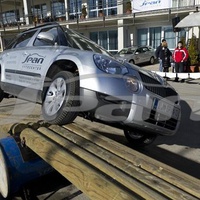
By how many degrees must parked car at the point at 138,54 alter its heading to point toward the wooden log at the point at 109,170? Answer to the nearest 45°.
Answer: approximately 45° to its left

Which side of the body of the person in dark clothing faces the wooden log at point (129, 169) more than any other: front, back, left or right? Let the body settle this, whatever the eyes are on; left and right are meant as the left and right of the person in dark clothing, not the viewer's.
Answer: front

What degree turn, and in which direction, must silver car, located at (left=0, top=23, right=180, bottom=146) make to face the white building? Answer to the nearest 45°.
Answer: approximately 135° to its left

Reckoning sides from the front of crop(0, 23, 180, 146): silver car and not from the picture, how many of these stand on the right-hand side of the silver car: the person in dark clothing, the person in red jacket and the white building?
0

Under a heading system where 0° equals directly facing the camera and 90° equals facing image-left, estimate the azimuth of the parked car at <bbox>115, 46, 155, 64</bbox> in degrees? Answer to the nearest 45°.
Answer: approximately 45°

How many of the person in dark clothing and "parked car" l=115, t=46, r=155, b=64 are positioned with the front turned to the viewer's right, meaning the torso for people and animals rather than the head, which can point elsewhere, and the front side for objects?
0

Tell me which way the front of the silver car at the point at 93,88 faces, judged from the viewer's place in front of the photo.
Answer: facing the viewer and to the right of the viewer

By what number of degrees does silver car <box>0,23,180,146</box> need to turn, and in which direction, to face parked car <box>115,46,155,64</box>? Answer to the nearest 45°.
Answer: approximately 135° to its left

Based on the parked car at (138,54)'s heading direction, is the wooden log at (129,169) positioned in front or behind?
in front

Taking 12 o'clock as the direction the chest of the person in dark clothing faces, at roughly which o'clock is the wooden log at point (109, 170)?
The wooden log is roughly at 12 o'clock from the person in dark clothing.

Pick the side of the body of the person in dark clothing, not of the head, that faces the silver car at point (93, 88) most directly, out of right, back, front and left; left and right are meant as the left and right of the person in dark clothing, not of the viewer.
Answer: front

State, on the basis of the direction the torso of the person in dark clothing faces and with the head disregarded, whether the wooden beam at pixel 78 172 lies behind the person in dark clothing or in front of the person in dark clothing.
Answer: in front

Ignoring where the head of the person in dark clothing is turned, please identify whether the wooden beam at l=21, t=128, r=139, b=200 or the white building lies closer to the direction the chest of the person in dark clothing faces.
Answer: the wooden beam

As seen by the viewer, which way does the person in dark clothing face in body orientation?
toward the camera
